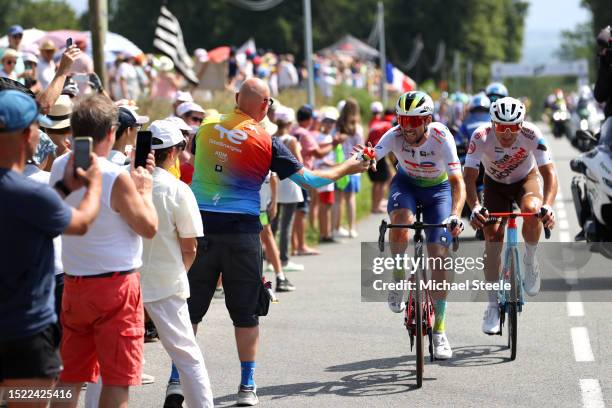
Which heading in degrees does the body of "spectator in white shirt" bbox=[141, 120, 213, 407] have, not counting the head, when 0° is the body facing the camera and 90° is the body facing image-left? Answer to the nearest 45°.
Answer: approximately 225°

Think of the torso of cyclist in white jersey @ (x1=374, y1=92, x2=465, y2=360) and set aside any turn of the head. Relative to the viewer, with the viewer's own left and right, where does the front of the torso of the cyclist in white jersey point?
facing the viewer

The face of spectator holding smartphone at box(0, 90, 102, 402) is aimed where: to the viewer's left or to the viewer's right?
to the viewer's right

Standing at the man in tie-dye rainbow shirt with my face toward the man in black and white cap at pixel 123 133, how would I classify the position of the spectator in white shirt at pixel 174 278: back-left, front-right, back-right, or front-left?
front-left

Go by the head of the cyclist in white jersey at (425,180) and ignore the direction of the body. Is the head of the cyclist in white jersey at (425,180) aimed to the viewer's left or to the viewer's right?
to the viewer's left

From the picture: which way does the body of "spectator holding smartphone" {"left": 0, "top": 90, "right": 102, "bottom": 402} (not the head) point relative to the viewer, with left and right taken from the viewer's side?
facing away from the viewer and to the right of the viewer

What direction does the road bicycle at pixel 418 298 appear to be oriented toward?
toward the camera

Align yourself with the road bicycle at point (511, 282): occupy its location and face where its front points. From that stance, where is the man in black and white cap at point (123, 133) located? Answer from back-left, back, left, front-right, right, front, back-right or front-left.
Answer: front-right

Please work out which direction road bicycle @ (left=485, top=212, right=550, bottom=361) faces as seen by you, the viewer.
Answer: facing the viewer

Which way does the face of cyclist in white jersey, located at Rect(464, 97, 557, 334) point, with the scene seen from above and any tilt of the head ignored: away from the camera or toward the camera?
toward the camera

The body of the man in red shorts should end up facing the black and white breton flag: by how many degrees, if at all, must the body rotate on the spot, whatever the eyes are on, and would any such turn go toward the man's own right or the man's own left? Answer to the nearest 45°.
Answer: approximately 45° to the man's own left

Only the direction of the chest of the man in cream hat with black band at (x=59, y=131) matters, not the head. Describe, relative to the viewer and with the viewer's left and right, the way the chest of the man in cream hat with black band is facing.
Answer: facing to the right of the viewer

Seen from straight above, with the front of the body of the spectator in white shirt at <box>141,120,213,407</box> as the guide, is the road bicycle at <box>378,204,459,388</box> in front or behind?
in front

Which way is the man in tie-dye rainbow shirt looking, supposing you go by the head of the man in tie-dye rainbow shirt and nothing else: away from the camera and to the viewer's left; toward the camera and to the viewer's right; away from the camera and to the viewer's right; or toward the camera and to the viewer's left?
away from the camera and to the viewer's right

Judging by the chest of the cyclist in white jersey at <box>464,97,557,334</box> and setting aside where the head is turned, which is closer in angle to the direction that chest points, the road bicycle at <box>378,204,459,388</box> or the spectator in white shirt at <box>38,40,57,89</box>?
the road bicycle
